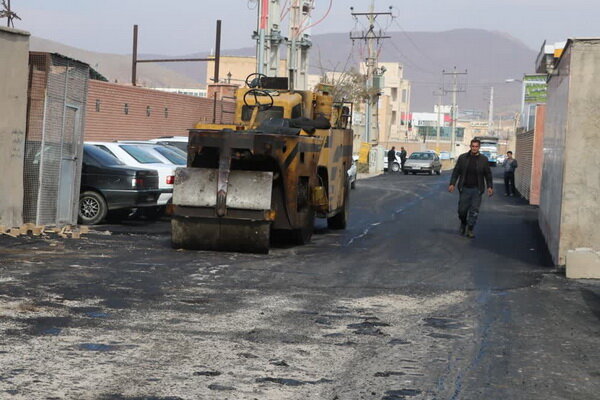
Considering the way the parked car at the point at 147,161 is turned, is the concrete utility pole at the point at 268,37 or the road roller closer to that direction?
the concrete utility pole

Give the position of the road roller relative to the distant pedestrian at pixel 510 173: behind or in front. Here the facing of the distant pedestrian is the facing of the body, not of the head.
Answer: in front

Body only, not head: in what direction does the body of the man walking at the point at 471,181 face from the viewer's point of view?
toward the camera

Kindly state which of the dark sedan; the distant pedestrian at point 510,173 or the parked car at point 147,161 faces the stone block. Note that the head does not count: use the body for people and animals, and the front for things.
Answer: the distant pedestrian

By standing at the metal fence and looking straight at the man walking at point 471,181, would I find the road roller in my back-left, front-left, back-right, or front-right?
front-right

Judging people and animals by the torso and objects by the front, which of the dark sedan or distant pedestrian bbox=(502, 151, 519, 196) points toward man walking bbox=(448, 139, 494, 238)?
the distant pedestrian

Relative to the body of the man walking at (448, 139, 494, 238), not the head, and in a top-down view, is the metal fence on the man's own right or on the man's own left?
on the man's own right

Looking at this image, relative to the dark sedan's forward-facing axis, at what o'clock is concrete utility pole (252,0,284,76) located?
The concrete utility pole is roughly at 2 o'clock from the dark sedan.

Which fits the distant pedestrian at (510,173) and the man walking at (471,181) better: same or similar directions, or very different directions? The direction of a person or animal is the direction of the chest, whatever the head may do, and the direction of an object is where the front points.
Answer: same or similar directions

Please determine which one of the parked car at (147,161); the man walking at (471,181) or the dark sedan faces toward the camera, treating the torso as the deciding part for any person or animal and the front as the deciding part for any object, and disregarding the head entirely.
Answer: the man walking

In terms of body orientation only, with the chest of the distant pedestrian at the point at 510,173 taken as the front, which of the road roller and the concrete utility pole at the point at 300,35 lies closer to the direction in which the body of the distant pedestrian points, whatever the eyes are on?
the road roller

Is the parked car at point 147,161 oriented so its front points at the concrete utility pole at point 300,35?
no

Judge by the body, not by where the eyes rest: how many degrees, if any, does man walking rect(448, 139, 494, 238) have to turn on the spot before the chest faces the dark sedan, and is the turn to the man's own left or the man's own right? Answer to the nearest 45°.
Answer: approximately 90° to the man's own right

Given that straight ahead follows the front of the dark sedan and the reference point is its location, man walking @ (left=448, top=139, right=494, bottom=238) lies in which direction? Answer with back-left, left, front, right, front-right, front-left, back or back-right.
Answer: back-right

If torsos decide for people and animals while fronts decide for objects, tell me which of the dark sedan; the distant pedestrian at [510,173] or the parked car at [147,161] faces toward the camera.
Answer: the distant pedestrian

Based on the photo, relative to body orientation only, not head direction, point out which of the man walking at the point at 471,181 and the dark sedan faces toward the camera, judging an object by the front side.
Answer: the man walking
